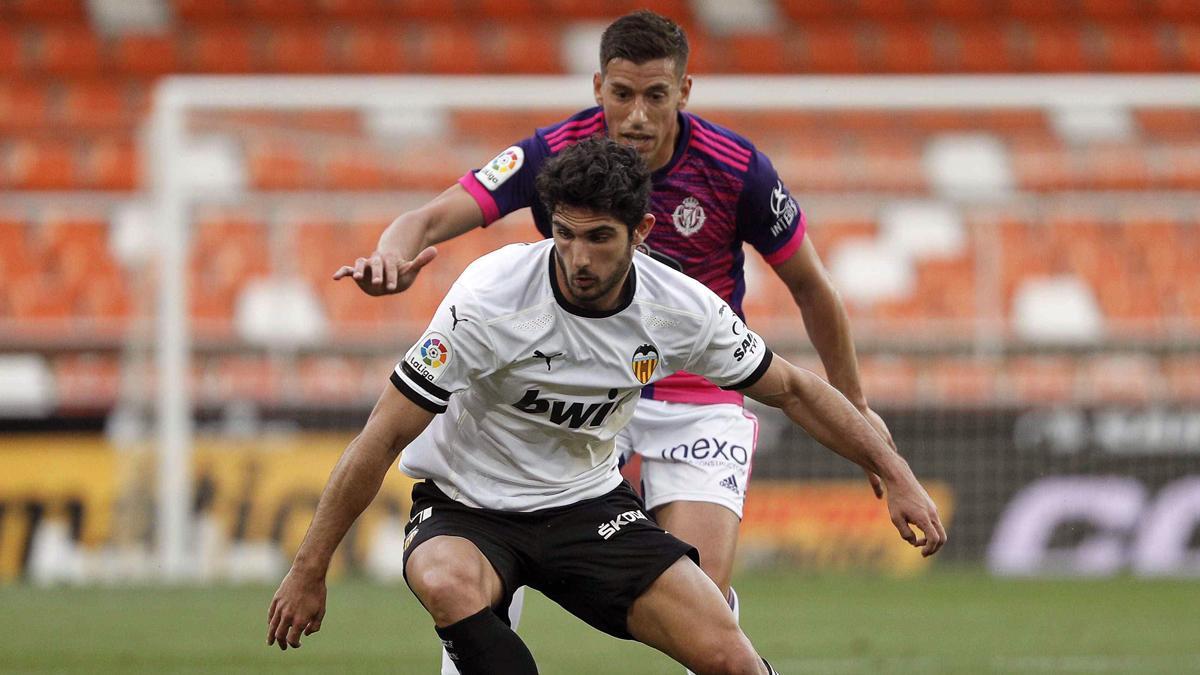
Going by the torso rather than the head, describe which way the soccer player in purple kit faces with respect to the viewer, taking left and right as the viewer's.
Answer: facing the viewer

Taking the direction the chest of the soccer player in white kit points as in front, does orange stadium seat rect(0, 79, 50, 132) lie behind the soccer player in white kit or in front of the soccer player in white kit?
behind

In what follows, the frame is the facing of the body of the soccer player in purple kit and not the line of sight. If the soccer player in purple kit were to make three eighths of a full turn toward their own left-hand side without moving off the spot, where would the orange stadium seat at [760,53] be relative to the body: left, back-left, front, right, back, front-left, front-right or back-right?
front-left

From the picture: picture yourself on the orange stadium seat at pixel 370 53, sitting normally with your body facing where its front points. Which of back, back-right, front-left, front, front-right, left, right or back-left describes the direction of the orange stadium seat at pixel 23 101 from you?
right

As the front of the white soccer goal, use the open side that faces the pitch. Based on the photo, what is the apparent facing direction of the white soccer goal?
toward the camera

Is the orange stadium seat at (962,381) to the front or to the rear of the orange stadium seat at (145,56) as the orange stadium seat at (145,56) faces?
to the front

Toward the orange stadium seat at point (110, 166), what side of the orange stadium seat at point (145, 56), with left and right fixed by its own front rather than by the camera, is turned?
front

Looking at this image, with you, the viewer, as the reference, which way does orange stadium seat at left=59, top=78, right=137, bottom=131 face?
facing the viewer

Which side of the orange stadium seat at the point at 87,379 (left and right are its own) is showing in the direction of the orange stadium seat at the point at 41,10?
back

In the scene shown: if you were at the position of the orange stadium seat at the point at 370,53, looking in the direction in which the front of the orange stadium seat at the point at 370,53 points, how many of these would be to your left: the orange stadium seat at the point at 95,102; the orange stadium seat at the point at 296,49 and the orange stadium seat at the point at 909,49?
1

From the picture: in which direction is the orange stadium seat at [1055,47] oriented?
toward the camera

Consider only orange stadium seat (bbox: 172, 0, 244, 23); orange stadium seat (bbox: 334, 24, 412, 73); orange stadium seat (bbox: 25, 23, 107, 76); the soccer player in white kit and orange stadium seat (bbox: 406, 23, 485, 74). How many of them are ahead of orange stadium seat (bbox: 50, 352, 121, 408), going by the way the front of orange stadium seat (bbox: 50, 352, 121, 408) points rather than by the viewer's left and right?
1

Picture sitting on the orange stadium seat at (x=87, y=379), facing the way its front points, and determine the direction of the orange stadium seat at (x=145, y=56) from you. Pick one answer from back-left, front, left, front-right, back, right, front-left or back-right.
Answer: back
